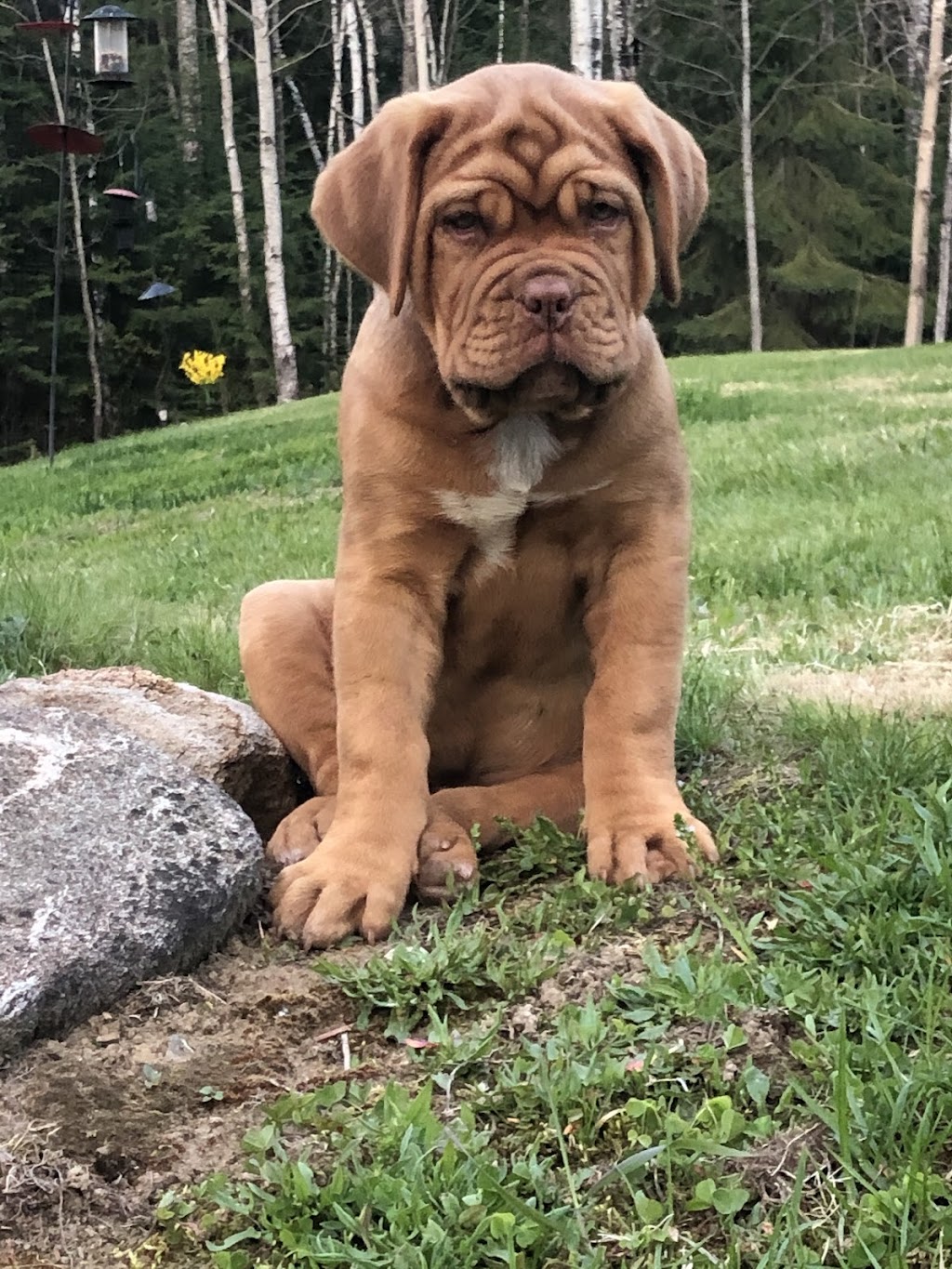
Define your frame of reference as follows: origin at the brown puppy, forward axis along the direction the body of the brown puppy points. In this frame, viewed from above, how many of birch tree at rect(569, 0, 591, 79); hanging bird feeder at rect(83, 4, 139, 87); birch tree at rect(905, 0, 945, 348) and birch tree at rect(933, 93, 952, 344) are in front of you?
0

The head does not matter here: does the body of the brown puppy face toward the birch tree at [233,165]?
no

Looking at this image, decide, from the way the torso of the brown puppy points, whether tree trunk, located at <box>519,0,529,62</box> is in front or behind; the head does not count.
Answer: behind

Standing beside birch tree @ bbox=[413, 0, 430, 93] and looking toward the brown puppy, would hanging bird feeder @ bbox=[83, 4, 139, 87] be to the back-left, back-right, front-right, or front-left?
front-right

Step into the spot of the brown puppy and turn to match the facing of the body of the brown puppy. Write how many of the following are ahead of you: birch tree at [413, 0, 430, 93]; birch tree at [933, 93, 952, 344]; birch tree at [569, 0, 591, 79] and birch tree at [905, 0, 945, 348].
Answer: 0

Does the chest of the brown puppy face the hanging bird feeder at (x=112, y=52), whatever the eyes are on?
no

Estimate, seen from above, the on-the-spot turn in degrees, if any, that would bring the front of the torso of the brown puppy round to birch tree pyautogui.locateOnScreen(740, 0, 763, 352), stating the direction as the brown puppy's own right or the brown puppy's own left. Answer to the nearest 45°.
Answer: approximately 180°

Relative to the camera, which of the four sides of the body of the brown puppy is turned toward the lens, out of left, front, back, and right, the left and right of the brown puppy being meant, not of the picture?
front

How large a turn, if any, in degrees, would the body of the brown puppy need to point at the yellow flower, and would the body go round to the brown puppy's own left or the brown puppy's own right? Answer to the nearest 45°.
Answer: approximately 180°

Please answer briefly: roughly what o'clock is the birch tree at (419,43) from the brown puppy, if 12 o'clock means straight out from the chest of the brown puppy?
The birch tree is roughly at 6 o'clock from the brown puppy.

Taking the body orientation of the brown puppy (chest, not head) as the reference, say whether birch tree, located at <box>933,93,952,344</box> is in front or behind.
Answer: behind

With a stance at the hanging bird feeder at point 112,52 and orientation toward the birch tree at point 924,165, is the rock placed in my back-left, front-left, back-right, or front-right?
back-right

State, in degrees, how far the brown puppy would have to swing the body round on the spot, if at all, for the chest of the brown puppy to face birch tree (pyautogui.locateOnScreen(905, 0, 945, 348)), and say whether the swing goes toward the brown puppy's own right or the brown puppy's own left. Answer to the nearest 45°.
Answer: approximately 180°

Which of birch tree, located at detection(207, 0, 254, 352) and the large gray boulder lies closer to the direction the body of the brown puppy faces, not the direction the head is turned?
the large gray boulder

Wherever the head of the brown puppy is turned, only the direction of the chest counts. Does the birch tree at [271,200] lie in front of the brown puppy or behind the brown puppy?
behind
